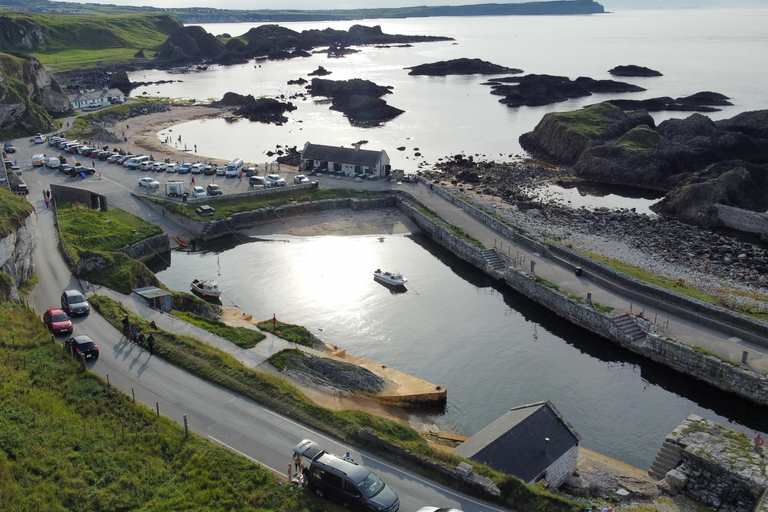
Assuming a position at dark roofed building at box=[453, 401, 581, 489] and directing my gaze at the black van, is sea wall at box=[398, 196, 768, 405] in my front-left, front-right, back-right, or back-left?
back-right

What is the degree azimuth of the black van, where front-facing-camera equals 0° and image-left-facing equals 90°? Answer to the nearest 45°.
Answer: approximately 315°

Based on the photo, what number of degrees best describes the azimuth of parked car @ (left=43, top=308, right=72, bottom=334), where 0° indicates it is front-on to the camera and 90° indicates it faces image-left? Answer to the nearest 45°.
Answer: approximately 315°

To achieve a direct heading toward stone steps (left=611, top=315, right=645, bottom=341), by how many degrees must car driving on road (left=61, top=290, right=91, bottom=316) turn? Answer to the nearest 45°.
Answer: approximately 45° to its left

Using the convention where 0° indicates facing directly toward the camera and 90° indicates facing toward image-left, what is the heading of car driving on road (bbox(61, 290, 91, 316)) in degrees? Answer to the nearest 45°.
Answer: approximately 315°

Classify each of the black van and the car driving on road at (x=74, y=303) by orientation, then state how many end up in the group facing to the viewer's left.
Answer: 0

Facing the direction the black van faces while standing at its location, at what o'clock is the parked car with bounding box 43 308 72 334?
The parked car is roughly at 6 o'clock from the black van.

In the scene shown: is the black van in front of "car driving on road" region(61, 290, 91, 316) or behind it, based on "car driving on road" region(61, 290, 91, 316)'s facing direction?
in front
